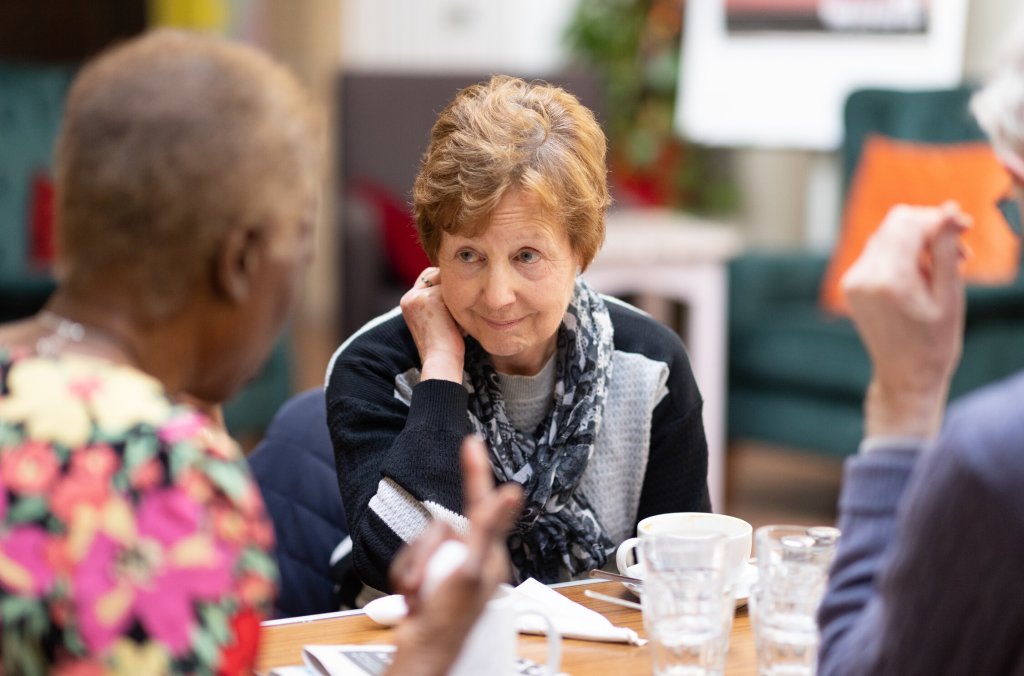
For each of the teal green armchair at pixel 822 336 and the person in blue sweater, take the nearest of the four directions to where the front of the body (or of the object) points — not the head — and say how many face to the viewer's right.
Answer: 0

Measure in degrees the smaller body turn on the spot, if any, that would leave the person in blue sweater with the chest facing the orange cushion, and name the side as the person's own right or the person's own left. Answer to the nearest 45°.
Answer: approximately 45° to the person's own right

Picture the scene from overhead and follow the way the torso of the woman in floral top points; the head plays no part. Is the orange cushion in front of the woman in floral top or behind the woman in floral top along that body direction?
in front

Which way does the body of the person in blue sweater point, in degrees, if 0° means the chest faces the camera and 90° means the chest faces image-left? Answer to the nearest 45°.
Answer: approximately 135°

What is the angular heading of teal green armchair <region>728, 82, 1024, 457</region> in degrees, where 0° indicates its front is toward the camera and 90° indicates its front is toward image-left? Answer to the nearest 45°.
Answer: approximately 45°

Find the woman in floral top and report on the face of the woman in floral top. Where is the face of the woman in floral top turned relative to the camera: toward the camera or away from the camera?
away from the camera

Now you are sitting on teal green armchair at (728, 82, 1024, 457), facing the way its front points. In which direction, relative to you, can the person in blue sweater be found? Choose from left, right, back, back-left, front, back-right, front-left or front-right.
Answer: front-left

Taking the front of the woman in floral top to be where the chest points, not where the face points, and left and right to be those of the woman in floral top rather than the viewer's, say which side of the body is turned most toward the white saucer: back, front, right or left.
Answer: front

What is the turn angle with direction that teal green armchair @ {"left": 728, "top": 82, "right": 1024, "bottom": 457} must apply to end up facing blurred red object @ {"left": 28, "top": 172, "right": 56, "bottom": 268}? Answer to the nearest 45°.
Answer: approximately 45° to its right

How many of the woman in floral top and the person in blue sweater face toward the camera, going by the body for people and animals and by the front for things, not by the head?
0

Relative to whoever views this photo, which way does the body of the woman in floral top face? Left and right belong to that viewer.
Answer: facing away from the viewer and to the right of the viewer
